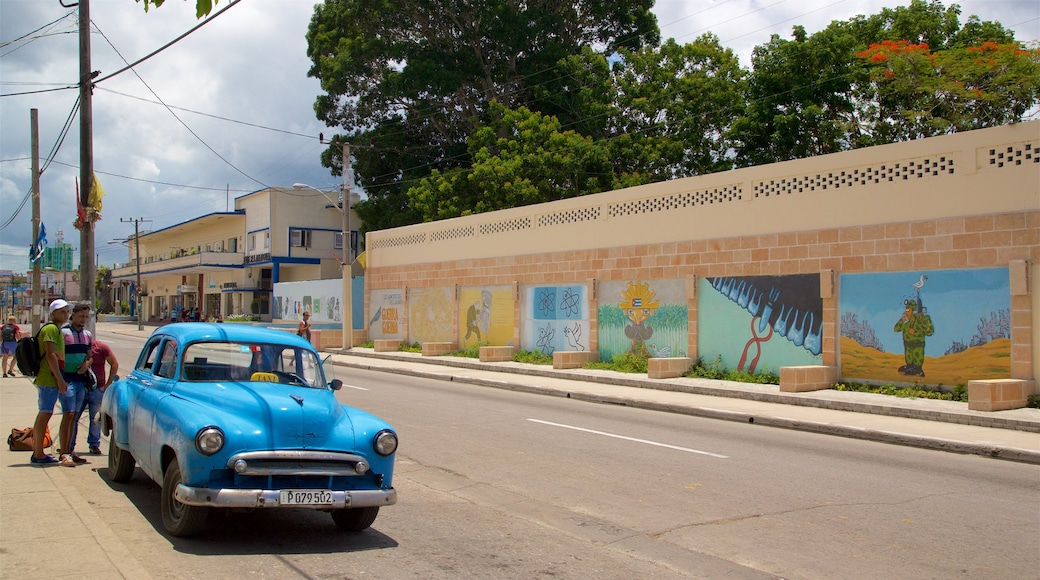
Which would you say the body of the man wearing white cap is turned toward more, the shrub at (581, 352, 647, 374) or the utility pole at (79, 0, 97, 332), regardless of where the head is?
the shrub

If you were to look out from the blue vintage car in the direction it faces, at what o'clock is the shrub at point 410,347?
The shrub is roughly at 8 o'clock from the blue vintage car.

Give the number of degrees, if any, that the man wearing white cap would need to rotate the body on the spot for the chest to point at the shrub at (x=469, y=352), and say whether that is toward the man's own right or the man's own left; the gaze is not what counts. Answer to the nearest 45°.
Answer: approximately 45° to the man's own left

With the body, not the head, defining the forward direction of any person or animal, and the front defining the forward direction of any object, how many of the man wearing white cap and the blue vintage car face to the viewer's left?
0

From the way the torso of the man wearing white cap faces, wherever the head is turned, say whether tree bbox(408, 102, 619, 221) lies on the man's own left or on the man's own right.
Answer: on the man's own left

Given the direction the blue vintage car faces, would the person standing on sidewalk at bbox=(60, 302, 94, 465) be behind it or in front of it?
behind

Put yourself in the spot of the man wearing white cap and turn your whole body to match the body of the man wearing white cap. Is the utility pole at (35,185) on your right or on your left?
on your left

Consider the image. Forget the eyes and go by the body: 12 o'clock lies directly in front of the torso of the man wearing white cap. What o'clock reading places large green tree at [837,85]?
The large green tree is roughly at 11 o'clock from the man wearing white cap.

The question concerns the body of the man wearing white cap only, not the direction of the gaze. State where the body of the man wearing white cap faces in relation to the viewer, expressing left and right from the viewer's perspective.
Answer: facing to the right of the viewer

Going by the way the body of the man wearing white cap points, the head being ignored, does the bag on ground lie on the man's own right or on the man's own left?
on the man's own left
